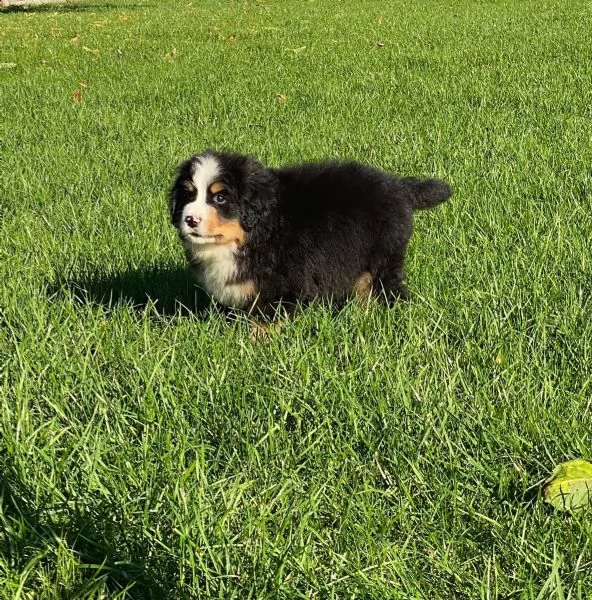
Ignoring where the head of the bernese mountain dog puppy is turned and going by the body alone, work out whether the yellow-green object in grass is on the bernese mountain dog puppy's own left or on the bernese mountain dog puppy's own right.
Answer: on the bernese mountain dog puppy's own left

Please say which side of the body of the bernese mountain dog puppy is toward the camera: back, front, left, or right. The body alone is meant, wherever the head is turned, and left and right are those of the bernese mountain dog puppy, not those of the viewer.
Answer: left
